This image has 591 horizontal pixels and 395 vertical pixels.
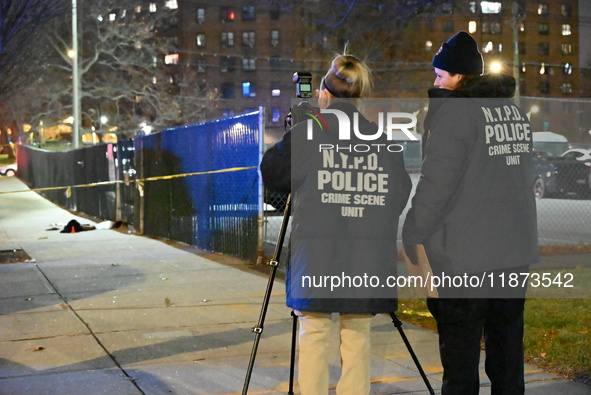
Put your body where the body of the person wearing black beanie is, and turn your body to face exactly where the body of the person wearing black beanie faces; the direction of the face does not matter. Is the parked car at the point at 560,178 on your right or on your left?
on your right

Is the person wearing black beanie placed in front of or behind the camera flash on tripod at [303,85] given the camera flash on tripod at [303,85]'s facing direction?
behind

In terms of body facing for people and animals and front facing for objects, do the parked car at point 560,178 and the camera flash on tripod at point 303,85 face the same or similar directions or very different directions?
very different directions

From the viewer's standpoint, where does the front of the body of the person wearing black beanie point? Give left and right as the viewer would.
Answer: facing away from the viewer and to the left of the viewer

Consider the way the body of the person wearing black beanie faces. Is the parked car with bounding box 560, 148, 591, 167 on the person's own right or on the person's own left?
on the person's own right

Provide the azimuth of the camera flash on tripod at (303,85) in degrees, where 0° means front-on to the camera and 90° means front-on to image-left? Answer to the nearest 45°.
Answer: approximately 135°

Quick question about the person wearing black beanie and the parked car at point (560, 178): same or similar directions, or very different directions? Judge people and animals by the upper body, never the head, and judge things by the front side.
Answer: very different directions

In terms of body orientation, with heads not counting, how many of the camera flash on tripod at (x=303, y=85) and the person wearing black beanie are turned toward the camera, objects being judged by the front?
0
